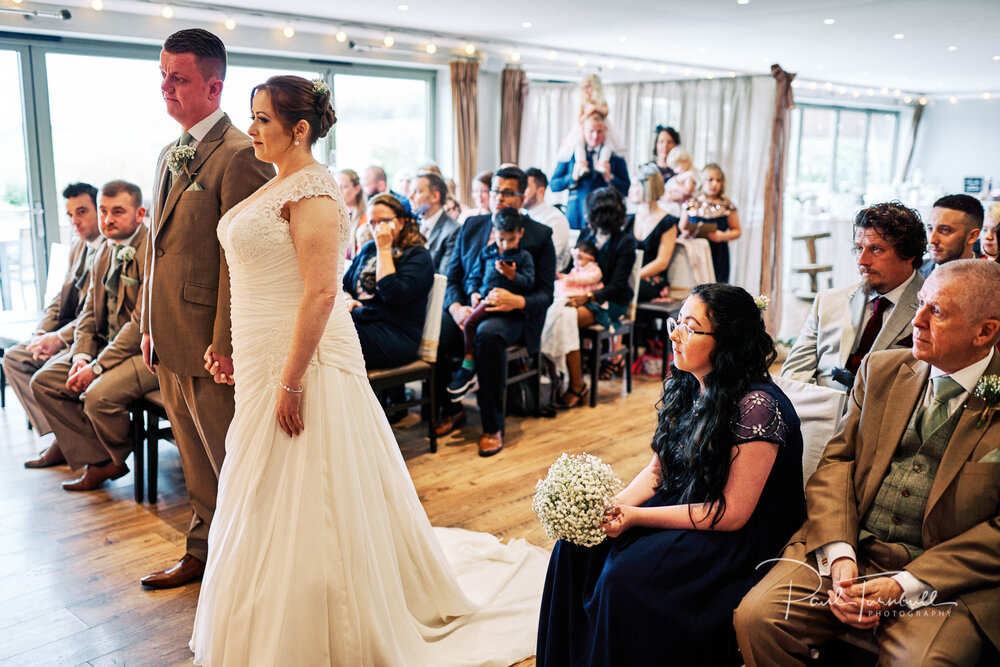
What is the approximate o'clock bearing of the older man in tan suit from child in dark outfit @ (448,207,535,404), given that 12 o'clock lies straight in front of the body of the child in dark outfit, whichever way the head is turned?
The older man in tan suit is roughly at 10 o'clock from the child in dark outfit.

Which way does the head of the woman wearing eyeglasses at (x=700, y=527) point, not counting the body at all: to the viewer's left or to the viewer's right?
to the viewer's left

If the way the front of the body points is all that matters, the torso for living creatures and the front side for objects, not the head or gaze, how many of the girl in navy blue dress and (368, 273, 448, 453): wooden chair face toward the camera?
1

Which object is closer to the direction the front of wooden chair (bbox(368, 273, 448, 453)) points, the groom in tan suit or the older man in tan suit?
the groom in tan suit

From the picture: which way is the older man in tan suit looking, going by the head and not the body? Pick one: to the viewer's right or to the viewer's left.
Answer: to the viewer's left

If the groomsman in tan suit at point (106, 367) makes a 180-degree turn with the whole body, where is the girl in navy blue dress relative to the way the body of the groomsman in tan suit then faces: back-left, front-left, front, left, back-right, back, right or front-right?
front-right

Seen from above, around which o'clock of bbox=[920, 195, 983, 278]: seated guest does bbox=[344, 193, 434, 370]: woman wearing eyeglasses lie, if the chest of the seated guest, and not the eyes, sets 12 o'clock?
The woman wearing eyeglasses is roughly at 1 o'clock from the seated guest.

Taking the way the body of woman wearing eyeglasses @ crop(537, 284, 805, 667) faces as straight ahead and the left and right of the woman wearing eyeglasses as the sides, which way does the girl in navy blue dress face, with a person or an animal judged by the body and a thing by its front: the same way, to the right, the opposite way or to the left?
to the left

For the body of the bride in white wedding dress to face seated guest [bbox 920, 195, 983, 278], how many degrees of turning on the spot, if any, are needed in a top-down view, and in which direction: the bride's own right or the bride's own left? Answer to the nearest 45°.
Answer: approximately 180°

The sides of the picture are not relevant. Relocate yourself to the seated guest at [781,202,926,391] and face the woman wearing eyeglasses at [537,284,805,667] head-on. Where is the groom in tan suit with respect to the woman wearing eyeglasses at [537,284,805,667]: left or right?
right

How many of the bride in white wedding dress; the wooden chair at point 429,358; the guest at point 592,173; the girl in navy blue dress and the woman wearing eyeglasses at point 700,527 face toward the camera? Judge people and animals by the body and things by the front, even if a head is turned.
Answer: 2
